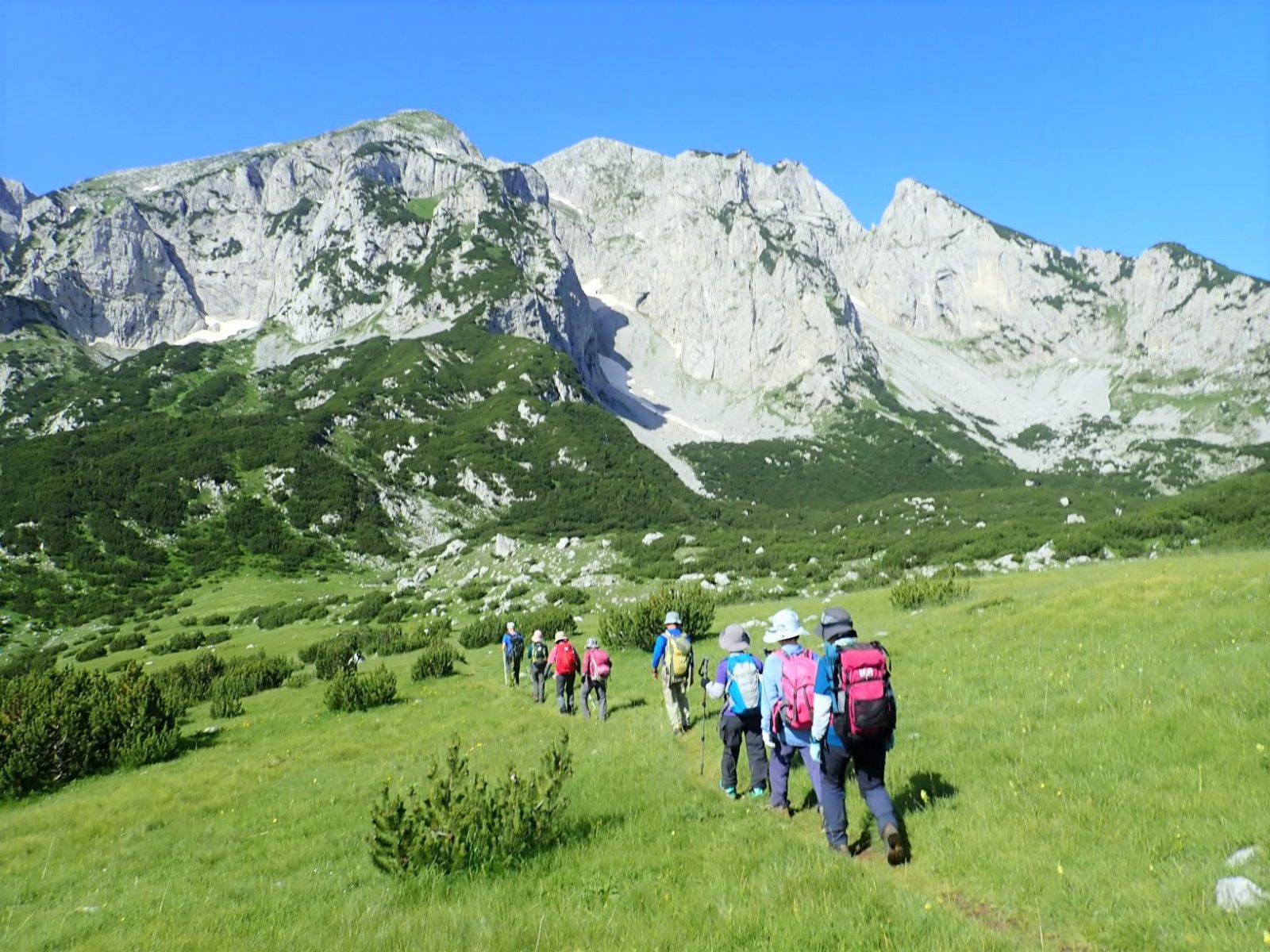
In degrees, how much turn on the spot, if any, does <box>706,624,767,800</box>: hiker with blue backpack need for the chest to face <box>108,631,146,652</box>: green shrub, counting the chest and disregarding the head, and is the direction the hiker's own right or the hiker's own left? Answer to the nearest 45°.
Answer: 0° — they already face it

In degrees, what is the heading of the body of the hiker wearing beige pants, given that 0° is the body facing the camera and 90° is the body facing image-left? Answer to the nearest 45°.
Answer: approximately 135°

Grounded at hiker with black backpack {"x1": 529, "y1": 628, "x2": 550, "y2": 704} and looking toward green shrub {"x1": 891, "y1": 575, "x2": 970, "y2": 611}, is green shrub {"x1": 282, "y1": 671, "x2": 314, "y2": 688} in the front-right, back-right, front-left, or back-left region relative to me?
back-left

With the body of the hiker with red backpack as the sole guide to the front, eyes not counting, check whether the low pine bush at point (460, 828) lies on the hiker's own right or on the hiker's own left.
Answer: on the hiker's own left

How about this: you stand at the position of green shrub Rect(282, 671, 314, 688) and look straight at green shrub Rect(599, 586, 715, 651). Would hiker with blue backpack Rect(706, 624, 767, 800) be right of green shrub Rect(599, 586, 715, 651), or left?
right

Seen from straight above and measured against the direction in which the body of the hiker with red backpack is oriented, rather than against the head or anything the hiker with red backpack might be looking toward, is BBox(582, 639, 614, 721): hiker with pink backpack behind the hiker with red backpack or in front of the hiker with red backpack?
behind

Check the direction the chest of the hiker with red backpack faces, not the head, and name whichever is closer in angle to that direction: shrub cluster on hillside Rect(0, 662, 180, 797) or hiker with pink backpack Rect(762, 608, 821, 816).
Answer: the shrub cluster on hillside

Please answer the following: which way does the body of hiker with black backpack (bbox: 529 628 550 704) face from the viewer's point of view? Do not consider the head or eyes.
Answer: away from the camera

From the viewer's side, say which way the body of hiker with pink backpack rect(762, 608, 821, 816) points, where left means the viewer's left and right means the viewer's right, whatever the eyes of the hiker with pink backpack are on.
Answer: facing away from the viewer and to the left of the viewer
